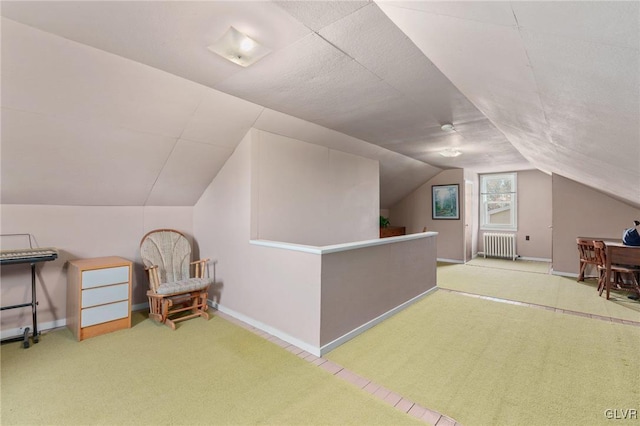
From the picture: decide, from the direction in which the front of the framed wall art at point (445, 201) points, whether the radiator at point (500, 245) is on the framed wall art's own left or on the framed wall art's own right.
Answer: on the framed wall art's own left

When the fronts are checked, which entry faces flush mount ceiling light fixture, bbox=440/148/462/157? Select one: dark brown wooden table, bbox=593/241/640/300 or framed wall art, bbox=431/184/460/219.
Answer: the framed wall art

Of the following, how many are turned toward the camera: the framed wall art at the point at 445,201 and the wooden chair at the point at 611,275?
1

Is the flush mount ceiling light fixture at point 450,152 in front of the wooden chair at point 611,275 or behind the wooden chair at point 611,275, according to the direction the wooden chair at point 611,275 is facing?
behind

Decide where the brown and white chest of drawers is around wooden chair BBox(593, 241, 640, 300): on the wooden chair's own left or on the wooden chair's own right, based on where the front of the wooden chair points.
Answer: on the wooden chair's own right

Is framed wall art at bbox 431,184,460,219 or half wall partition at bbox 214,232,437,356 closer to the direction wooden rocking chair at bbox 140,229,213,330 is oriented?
the half wall partition

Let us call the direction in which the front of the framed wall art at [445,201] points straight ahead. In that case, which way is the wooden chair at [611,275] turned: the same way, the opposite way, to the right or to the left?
to the left

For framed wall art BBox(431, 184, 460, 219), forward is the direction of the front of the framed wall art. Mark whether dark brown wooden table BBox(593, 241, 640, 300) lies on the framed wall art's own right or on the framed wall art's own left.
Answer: on the framed wall art's own left

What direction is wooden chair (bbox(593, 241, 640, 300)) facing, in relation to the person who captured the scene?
facing to the right of the viewer

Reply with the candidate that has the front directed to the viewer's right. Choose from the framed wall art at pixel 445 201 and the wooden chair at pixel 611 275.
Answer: the wooden chair

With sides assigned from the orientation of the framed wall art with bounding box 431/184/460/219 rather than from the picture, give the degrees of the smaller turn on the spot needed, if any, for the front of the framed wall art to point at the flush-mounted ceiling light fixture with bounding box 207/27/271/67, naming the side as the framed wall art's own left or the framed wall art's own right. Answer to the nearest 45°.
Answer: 0° — it already faces it

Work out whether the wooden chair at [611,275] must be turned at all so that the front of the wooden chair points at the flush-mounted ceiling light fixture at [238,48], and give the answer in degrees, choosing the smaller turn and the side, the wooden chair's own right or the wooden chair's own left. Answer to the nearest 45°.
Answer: approximately 90° to the wooden chair's own right
